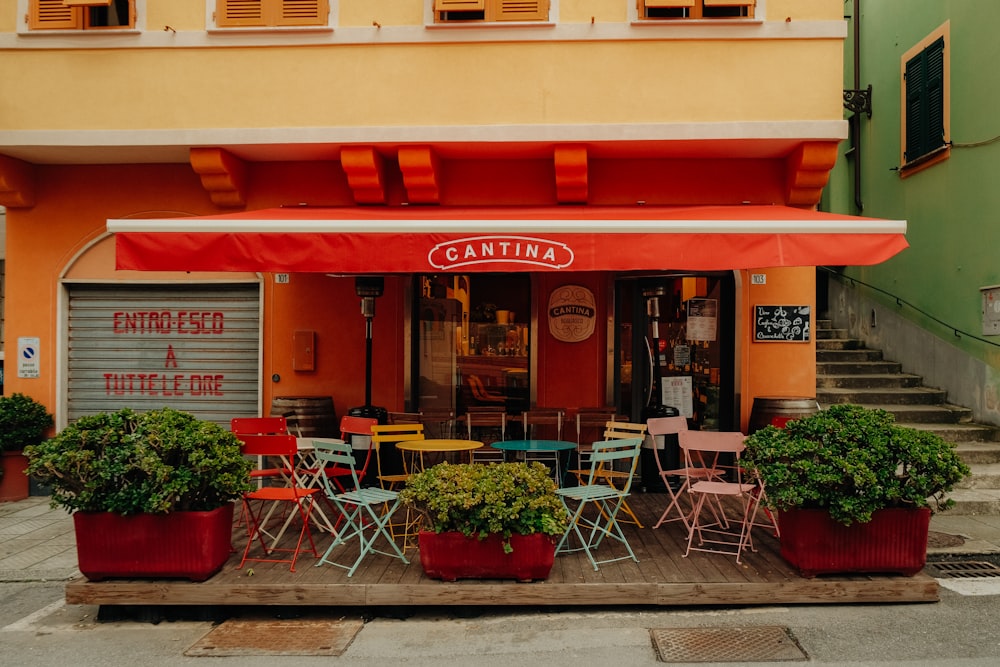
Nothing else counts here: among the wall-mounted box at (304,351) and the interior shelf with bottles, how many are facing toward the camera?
2

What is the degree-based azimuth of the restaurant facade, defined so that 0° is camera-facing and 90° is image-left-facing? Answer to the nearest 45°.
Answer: approximately 0°

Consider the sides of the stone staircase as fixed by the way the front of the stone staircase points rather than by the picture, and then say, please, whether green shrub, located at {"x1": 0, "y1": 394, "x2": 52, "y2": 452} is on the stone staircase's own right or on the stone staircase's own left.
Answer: on the stone staircase's own right

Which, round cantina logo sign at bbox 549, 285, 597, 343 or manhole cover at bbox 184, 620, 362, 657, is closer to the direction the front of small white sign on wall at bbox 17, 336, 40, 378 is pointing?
the manhole cover

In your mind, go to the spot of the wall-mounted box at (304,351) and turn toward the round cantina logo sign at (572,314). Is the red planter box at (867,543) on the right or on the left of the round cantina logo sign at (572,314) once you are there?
right
